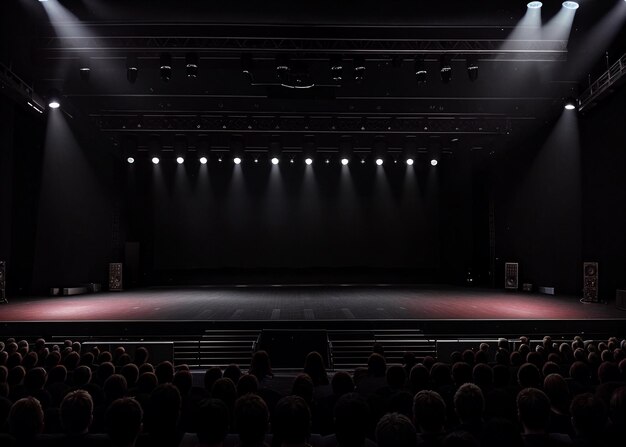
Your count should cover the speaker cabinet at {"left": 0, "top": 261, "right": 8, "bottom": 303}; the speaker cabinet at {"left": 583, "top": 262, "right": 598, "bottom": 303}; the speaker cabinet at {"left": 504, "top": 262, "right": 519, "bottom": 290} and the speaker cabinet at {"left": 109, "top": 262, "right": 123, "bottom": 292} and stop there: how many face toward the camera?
4

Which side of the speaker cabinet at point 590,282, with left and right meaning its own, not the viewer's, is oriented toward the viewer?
front

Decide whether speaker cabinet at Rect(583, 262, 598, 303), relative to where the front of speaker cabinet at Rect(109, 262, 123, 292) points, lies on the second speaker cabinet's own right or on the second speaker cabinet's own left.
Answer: on the second speaker cabinet's own left

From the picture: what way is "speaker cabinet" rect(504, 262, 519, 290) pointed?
toward the camera

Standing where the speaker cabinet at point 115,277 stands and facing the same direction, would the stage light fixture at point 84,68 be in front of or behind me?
in front

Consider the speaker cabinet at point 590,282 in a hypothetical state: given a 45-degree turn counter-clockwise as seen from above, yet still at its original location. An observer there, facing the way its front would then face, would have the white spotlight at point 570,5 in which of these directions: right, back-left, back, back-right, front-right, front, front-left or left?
front-right

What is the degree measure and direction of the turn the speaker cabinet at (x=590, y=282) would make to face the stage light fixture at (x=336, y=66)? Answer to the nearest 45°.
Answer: approximately 45° to its right

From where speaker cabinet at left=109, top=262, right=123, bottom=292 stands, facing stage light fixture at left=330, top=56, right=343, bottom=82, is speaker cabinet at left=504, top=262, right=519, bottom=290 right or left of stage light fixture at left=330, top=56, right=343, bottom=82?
left

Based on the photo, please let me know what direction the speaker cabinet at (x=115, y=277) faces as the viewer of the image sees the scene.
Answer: facing the viewer

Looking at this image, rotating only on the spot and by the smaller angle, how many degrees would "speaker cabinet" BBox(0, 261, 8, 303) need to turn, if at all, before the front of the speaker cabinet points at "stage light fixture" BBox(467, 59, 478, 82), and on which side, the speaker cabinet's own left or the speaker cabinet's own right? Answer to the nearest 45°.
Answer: approximately 45° to the speaker cabinet's own left

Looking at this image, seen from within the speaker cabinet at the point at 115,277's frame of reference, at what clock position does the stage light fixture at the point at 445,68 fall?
The stage light fixture is roughly at 11 o'clock from the speaker cabinet.

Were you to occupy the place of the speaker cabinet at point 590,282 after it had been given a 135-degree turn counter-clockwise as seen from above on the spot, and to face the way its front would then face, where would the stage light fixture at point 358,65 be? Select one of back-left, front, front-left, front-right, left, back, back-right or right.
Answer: back
